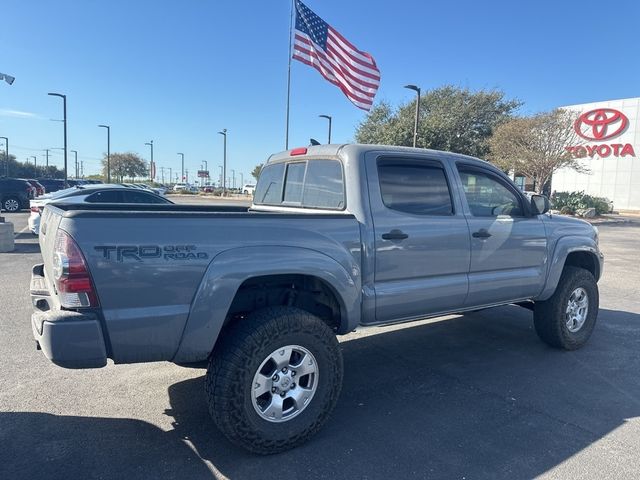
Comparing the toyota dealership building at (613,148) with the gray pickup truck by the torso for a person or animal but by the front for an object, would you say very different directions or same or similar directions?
very different directions

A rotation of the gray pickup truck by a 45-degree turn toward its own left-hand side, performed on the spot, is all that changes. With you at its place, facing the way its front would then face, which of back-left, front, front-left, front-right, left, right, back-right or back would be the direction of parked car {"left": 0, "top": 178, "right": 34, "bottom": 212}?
front-left

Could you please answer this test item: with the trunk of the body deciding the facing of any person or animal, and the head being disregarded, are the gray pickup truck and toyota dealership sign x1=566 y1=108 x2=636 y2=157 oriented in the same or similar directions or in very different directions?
very different directions

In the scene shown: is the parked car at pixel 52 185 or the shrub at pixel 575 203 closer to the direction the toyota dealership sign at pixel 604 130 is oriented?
the shrub

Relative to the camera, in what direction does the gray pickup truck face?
facing away from the viewer and to the right of the viewer

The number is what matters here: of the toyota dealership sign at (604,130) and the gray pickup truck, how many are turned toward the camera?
1

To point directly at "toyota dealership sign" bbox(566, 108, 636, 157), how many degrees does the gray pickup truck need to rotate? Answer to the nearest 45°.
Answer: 0° — it already faces it

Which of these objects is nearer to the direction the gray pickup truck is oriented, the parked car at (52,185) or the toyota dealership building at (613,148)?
the toyota dealership building

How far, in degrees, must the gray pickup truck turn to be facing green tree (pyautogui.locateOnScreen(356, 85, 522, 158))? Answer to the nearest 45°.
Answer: approximately 45° to its left

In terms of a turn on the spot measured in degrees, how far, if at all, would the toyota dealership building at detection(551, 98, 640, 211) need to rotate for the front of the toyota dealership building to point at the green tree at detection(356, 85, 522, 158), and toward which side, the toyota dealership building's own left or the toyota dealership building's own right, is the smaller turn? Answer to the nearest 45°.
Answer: approximately 45° to the toyota dealership building's own right

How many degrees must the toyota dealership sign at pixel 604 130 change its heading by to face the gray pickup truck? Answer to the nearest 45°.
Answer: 0° — it already faces it

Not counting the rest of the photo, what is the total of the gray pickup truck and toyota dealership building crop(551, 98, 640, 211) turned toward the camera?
1
